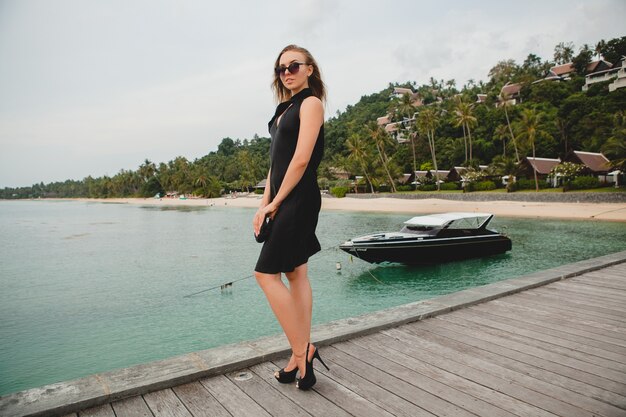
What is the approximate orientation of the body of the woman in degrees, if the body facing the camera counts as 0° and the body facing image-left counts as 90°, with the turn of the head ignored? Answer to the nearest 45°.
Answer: approximately 45°

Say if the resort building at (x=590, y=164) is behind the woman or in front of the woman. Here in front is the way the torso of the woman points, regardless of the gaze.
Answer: behind

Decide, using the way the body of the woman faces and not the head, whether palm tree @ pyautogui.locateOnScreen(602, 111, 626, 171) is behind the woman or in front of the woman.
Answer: behind
